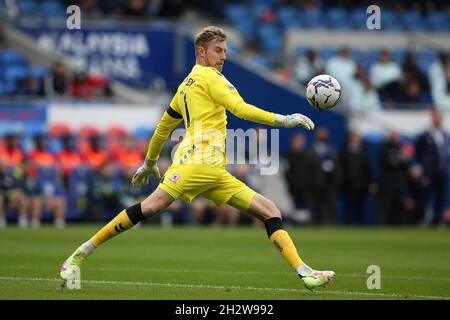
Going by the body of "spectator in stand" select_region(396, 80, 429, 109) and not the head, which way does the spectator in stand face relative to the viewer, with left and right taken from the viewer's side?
facing the viewer

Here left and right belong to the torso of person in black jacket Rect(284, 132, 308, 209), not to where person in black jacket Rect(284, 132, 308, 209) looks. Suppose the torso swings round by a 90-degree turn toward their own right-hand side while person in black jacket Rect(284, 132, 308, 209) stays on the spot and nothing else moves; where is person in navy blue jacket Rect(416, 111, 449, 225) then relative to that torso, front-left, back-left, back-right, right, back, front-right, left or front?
back

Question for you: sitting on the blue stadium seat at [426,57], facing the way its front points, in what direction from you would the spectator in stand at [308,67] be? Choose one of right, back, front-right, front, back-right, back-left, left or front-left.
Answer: front-right

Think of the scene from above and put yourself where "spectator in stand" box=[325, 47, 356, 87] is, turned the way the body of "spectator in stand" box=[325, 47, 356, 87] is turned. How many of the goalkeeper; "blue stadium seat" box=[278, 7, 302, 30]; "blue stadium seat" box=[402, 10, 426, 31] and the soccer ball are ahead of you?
2

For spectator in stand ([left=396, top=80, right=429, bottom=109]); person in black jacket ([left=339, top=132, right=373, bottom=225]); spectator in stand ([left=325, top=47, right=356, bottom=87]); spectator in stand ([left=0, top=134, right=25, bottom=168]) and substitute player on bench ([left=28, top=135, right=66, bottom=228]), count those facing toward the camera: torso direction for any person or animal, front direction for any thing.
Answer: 5

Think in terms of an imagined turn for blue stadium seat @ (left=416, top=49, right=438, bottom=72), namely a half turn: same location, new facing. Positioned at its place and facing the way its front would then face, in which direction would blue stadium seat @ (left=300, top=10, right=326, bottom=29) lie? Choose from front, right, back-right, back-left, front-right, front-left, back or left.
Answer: left

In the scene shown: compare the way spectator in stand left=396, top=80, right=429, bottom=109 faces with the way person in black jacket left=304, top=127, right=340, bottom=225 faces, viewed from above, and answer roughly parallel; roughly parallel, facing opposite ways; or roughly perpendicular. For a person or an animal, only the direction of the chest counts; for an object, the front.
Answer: roughly parallel

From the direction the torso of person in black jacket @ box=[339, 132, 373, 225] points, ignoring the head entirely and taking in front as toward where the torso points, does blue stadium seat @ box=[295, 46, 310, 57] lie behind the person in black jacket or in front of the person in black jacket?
behind

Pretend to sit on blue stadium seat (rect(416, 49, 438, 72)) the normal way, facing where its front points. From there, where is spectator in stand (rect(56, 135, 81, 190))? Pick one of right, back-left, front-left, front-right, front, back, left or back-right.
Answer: front-right

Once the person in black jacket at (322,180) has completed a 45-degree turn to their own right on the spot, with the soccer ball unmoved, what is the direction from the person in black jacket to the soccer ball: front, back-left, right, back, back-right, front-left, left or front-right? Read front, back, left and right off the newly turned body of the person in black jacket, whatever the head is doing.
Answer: front-left

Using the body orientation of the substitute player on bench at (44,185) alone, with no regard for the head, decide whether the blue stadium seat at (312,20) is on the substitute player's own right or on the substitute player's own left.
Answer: on the substitute player's own left

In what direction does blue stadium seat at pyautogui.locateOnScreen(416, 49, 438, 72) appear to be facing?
toward the camera

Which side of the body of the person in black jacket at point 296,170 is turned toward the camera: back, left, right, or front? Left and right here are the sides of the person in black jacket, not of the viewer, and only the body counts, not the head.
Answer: front

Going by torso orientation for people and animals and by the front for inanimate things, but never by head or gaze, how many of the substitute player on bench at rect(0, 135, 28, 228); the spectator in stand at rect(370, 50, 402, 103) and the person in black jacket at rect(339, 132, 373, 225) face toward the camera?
3

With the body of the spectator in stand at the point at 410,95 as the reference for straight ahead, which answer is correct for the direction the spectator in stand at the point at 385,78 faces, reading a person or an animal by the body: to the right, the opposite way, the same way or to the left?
the same way

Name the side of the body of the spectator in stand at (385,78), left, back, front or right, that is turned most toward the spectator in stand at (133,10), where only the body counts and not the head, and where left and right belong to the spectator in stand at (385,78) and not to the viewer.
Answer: right
